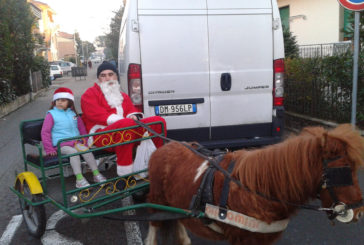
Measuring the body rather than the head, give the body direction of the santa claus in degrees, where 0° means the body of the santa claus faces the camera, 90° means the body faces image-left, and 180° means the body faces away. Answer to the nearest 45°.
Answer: approximately 315°

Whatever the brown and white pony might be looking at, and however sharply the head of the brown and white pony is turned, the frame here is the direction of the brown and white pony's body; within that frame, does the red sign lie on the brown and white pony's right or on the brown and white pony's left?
on the brown and white pony's left

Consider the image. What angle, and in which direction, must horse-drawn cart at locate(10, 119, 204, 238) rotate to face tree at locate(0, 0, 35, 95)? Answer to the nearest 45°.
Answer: approximately 135° to its left

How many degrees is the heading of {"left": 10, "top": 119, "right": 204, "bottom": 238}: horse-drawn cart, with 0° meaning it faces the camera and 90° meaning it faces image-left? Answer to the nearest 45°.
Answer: approximately 315°

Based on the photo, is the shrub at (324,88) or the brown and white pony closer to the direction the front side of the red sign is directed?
the brown and white pony

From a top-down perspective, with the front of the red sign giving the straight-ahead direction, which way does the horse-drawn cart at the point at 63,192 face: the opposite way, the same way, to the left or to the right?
to the left

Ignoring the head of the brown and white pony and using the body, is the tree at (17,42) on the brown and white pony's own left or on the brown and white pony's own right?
on the brown and white pony's own left

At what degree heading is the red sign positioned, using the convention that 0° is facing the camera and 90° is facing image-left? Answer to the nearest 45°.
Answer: approximately 0°

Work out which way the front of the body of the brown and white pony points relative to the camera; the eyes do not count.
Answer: to the viewer's right

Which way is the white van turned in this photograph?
away from the camera

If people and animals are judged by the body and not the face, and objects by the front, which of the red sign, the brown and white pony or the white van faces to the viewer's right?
the brown and white pony

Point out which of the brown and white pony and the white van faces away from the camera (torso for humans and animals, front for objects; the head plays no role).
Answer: the white van
